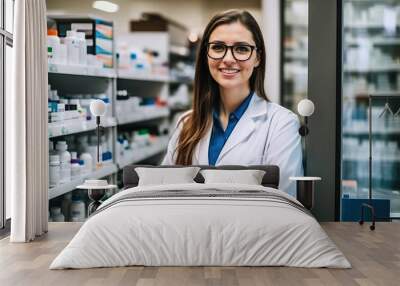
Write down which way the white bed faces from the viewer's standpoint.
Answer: facing the viewer

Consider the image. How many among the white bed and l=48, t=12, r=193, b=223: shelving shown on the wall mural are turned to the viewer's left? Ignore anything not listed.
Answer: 0

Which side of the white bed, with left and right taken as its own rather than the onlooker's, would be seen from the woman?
back

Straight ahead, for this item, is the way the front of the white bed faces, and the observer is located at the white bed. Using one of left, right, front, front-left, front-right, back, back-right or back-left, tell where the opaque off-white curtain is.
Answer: back-right
